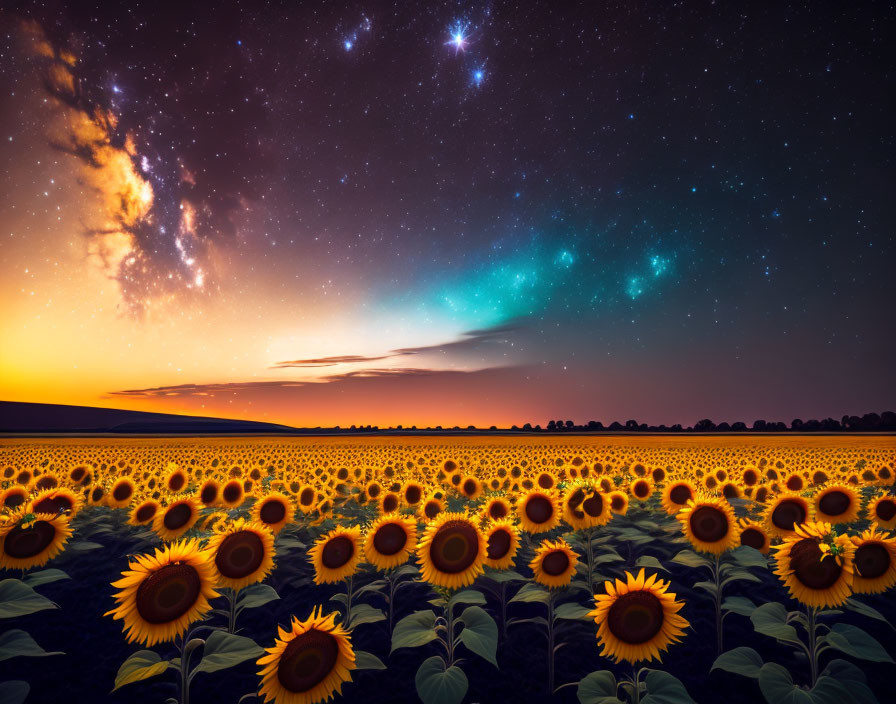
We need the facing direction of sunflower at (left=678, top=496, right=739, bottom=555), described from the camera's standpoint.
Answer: facing the viewer

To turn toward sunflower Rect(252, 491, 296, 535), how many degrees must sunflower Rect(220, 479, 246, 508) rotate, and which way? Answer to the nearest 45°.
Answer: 0° — it already faces it

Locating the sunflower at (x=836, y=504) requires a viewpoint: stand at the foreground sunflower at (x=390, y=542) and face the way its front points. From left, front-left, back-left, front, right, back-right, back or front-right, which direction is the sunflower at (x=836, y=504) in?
left

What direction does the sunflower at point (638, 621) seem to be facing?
toward the camera

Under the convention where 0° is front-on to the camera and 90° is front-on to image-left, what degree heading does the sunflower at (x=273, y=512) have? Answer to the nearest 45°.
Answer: approximately 0°

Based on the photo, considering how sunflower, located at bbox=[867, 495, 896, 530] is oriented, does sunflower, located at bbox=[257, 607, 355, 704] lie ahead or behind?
ahead

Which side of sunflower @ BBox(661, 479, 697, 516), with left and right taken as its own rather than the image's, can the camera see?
front

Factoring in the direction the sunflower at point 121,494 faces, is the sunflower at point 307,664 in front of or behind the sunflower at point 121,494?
in front

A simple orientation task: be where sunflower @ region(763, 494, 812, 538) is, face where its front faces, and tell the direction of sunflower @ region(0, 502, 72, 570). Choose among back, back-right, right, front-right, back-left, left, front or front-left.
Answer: front-right

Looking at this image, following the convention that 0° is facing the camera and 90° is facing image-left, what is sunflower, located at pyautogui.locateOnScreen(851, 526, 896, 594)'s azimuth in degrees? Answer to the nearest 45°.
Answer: approximately 0°

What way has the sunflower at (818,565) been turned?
toward the camera

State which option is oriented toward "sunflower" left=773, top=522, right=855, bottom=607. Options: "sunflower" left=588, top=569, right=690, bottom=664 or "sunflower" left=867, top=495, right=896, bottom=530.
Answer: "sunflower" left=867, top=495, right=896, bottom=530

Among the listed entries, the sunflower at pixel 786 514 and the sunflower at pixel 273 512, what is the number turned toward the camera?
2

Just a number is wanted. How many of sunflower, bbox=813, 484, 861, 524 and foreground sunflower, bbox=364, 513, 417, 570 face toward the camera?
2

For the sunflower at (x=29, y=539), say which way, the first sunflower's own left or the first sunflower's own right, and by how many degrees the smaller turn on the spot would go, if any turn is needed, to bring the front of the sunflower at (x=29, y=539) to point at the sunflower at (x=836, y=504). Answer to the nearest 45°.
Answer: approximately 45° to the first sunflower's own left
